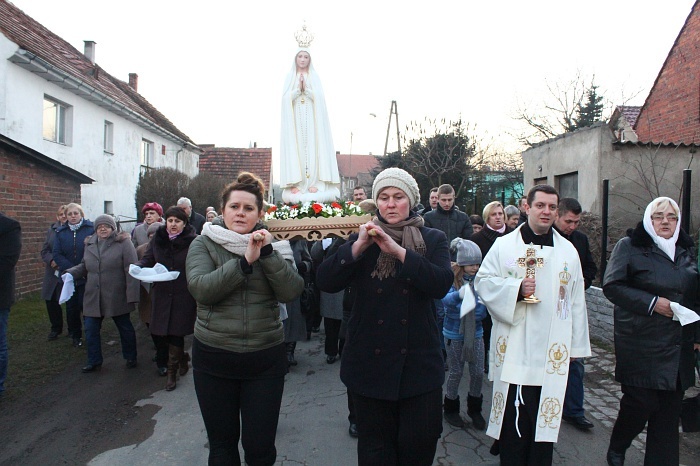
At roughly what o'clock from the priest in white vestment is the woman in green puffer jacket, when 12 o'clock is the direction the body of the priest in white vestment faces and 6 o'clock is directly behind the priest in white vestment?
The woman in green puffer jacket is roughly at 2 o'clock from the priest in white vestment.

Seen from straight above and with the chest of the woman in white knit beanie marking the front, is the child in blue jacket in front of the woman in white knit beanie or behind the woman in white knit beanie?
behind

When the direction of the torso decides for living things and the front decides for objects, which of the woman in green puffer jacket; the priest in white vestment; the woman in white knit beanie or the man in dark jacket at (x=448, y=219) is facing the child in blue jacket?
the man in dark jacket

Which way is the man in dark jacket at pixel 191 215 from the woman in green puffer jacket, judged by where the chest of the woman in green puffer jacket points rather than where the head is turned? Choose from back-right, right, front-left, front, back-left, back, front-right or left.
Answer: back

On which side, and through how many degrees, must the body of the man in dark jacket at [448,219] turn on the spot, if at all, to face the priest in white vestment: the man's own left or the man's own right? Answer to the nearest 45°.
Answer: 0° — they already face them

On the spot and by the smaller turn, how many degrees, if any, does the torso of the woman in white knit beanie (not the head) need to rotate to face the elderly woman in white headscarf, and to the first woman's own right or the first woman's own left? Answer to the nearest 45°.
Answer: approximately 135° to the first woman's own left

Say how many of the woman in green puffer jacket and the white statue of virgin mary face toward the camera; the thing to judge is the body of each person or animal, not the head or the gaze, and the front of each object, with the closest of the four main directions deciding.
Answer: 2

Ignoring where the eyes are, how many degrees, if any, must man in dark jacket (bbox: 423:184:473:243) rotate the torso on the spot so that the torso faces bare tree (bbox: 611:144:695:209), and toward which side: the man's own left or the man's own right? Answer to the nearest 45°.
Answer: approximately 135° to the man's own left
